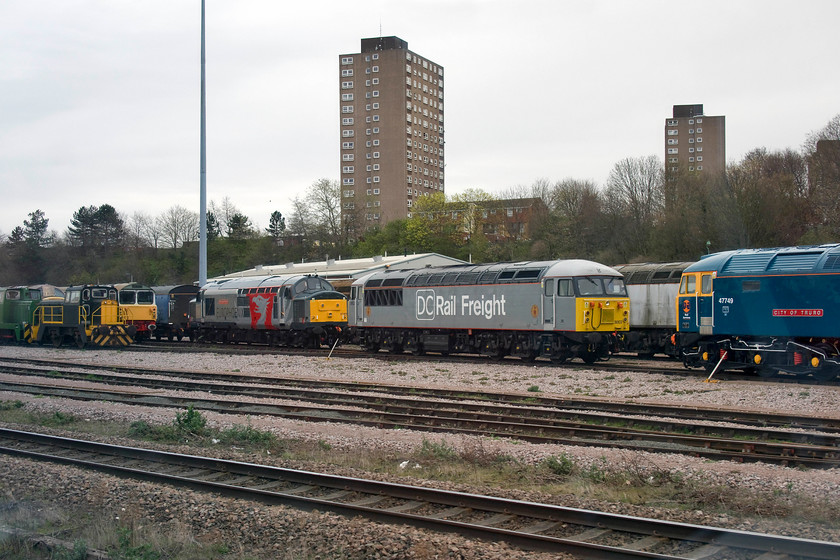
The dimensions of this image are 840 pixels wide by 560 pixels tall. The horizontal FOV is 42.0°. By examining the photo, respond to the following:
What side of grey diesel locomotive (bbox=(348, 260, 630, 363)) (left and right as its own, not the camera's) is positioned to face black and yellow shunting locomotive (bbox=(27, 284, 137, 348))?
back

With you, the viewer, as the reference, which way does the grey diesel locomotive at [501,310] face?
facing the viewer and to the right of the viewer

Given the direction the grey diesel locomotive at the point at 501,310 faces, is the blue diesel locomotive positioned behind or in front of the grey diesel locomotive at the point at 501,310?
in front

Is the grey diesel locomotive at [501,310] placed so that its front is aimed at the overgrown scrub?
no

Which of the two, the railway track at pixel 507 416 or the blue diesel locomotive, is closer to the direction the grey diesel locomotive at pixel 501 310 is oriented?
the blue diesel locomotive

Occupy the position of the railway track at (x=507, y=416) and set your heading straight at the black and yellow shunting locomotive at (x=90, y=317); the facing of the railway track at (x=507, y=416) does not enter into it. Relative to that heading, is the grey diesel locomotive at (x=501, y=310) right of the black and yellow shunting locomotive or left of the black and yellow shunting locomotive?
right
